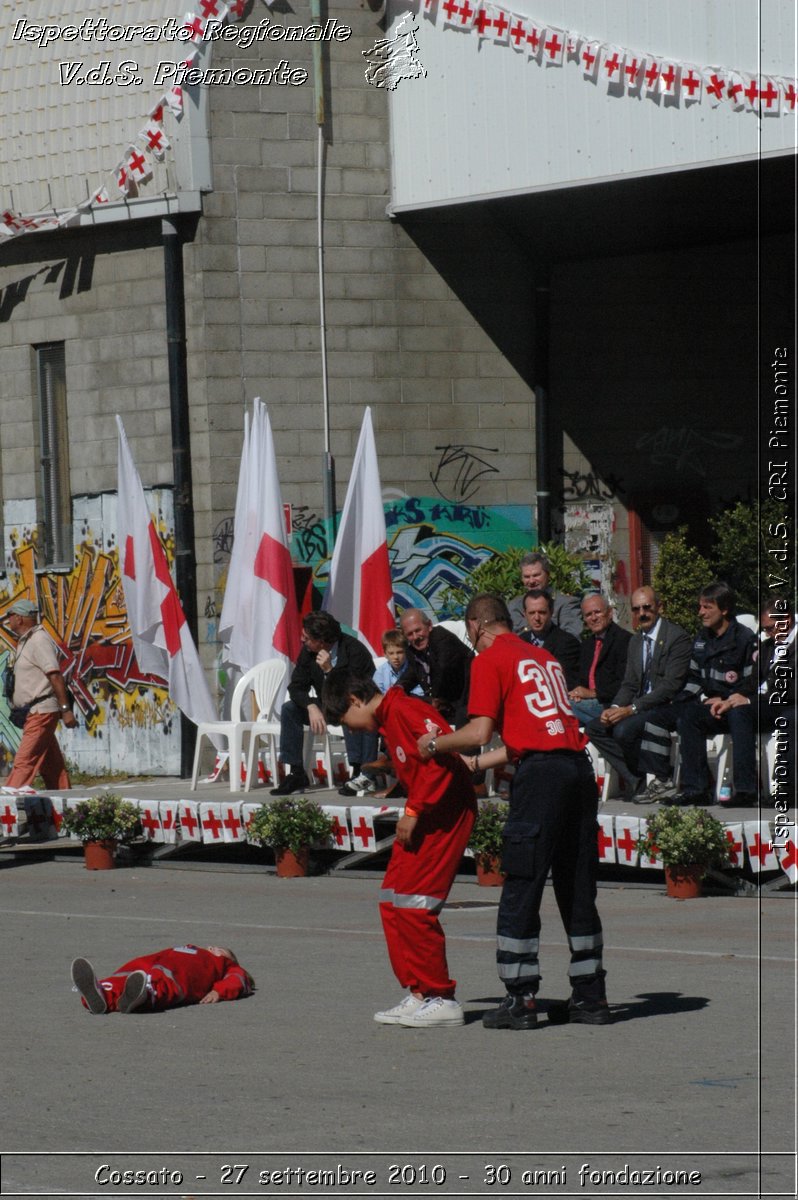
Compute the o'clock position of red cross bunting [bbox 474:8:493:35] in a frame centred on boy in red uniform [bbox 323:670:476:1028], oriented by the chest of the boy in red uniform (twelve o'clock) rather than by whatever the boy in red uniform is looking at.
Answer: The red cross bunting is roughly at 3 o'clock from the boy in red uniform.

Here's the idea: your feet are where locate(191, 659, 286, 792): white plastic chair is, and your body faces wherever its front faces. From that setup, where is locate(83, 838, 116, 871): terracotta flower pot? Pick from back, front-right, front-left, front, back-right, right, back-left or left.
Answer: front

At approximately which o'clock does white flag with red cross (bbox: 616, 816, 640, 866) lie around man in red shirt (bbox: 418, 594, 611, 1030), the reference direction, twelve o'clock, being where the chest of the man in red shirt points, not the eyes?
The white flag with red cross is roughly at 2 o'clock from the man in red shirt.

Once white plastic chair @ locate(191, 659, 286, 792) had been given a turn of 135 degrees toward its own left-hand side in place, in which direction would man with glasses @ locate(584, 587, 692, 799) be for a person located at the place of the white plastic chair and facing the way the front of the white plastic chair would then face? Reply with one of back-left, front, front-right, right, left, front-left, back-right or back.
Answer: front-right

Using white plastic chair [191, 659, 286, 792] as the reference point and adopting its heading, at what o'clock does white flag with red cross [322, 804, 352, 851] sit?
The white flag with red cross is roughly at 10 o'clock from the white plastic chair.

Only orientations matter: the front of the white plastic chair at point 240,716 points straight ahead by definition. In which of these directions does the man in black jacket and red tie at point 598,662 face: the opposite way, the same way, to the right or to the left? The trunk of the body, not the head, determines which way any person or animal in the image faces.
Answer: the same way

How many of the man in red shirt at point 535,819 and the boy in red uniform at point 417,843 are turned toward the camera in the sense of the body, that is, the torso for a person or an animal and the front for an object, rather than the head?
0

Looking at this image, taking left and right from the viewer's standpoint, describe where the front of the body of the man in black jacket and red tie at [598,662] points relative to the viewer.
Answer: facing the viewer and to the left of the viewer

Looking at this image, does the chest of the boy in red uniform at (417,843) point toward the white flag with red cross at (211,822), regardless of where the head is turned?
no

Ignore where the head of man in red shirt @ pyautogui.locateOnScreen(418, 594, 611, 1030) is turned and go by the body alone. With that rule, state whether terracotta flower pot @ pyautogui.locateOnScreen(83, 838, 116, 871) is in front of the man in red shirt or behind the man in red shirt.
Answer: in front

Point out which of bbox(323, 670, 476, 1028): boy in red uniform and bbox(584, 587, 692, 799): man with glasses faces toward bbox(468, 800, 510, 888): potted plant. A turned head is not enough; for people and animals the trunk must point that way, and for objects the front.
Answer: the man with glasses

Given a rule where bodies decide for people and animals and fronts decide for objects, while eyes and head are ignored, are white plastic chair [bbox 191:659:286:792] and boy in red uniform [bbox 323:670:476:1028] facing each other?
no

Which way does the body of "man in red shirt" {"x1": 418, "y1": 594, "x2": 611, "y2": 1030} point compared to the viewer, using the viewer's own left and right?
facing away from the viewer and to the left of the viewer

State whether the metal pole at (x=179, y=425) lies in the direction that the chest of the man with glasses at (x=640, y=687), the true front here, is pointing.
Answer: no

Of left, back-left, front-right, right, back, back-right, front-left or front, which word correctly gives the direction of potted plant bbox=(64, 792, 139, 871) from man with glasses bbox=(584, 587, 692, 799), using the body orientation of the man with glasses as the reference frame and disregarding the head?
front-right

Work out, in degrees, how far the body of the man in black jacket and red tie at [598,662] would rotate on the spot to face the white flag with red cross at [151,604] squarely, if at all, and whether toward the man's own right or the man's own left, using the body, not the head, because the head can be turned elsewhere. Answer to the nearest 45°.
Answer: approximately 90° to the man's own right

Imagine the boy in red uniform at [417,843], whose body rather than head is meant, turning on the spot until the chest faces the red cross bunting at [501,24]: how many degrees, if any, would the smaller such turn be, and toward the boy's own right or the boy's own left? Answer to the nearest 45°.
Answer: approximately 90° to the boy's own right

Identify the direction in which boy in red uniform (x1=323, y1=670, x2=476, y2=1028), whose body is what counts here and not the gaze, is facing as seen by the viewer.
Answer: to the viewer's left

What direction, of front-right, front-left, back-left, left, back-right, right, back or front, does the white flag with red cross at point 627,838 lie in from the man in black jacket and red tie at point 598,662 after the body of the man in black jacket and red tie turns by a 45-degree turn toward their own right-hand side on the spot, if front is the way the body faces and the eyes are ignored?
left

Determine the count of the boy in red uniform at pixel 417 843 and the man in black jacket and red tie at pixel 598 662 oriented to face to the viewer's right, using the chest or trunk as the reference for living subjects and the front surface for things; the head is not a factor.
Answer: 0
